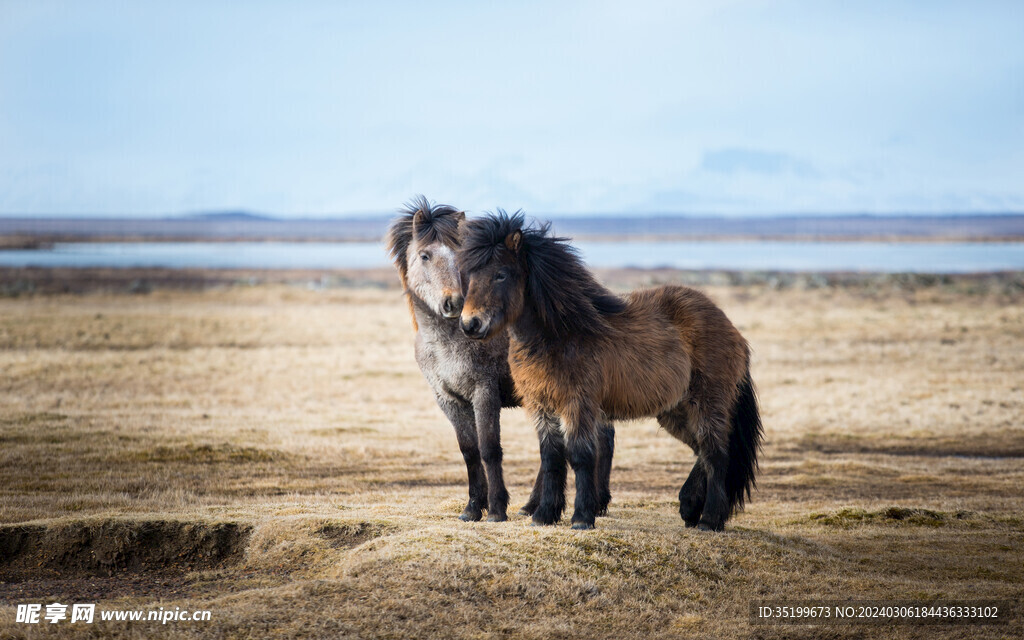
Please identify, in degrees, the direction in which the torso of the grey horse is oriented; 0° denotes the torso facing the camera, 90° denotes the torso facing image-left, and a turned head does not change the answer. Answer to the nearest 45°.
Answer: approximately 45°

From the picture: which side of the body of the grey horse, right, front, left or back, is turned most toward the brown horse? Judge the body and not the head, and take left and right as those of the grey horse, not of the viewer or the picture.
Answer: left
